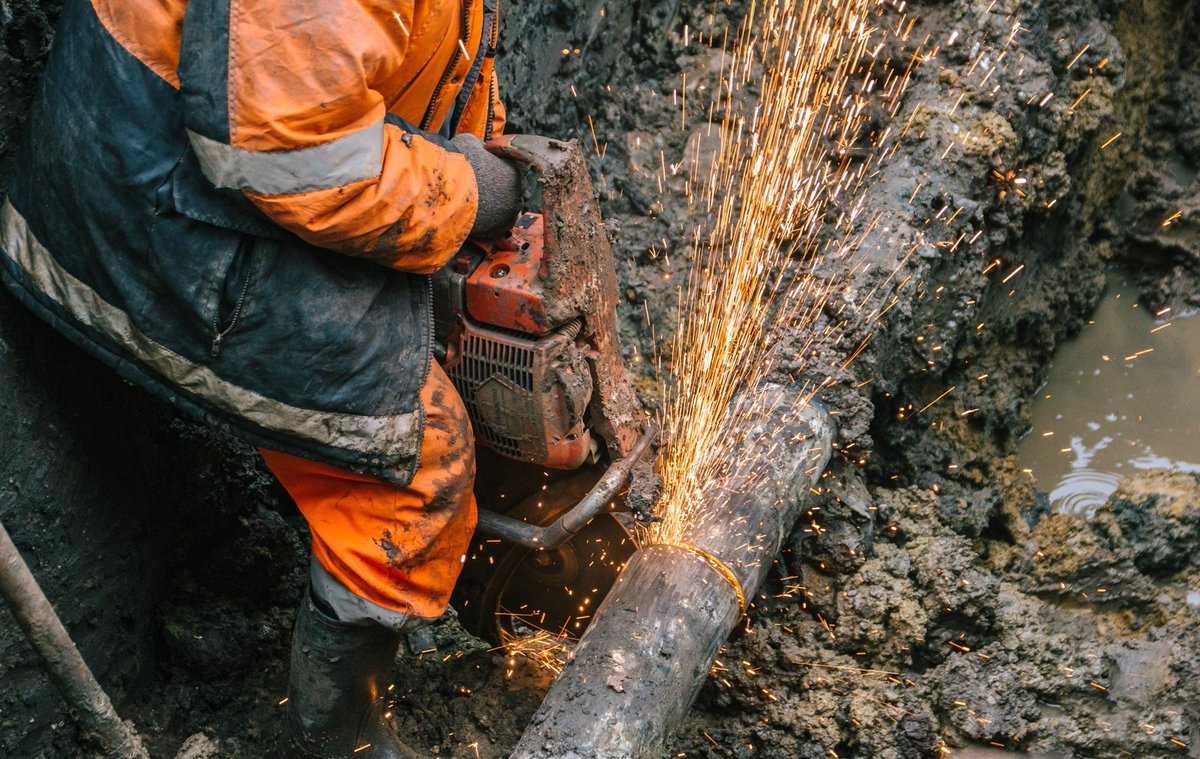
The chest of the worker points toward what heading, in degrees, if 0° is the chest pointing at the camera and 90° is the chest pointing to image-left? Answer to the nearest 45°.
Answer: approximately 270°
